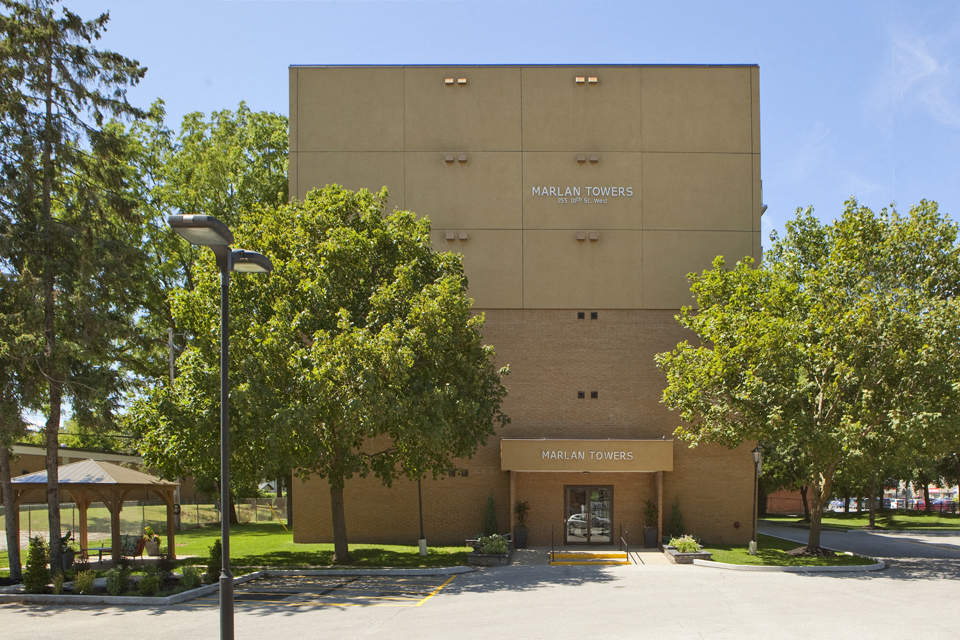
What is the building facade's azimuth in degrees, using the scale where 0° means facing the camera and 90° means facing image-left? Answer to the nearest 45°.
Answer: approximately 0°
